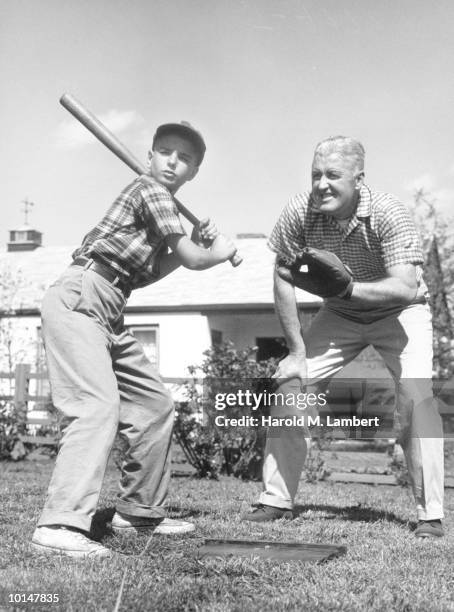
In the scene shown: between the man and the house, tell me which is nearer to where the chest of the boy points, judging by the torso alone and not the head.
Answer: the man

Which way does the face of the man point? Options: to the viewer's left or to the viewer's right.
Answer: to the viewer's left

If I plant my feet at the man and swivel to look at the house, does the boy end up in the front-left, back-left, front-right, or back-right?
back-left

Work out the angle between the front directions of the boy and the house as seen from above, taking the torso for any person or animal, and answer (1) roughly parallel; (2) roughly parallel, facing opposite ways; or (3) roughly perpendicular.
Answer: roughly perpendicular

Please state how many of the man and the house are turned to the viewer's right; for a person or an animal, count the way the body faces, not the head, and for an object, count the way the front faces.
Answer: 0

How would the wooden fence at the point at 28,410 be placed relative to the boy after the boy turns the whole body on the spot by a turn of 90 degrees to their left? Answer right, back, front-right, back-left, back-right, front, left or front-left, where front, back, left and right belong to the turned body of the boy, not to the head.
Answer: front

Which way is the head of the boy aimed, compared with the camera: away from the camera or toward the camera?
toward the camera

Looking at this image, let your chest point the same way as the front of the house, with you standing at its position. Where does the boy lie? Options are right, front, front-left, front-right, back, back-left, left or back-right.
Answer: front

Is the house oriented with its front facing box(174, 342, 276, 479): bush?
yes

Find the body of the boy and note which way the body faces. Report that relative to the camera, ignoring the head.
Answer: to the viewer's right

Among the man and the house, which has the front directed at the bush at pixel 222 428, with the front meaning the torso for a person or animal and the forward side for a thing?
the house

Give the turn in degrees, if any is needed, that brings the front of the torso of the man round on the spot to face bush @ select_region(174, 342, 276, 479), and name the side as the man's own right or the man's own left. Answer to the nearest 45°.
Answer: approximately 135° to the man's own right

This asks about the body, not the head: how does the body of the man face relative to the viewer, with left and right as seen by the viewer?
facing the viewer and to the left of the viewer

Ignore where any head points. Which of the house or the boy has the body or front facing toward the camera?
the house

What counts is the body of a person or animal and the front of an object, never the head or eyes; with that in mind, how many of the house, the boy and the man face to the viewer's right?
1
